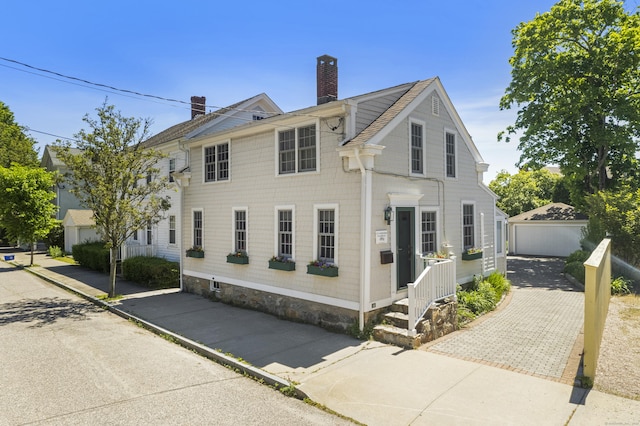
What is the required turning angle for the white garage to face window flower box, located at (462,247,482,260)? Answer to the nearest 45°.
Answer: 0° — it already faces it

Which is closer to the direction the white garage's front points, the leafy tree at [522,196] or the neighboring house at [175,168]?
the neighboring house

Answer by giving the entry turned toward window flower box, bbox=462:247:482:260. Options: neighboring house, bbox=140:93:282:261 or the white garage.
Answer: the white garage

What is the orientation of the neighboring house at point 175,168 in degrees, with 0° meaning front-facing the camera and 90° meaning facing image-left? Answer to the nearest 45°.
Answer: approximately 45°

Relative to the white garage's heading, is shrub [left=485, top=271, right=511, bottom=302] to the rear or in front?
in front

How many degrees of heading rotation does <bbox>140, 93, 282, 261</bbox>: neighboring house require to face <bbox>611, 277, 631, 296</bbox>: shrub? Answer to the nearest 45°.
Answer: approximately 90° to its left

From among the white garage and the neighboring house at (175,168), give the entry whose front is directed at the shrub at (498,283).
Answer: the white garage

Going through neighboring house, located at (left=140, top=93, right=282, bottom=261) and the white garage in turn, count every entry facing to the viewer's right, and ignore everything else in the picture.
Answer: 0

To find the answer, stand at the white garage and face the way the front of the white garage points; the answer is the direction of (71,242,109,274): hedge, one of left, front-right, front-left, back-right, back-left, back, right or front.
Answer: front-right

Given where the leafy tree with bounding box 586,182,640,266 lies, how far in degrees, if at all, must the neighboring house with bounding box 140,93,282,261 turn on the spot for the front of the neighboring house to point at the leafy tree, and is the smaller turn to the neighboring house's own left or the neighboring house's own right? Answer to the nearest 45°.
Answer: approximately 135° to the neighboring house's own left

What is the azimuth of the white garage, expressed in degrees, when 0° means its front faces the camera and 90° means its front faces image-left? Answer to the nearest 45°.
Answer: approximately 0°

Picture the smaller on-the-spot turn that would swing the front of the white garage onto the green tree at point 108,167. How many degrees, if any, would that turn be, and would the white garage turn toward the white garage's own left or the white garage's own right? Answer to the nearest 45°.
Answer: approximately 45° to the white garage's own right

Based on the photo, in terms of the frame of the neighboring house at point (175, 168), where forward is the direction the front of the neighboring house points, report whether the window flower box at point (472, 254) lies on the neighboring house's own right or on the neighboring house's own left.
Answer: on the neighboring house's own left

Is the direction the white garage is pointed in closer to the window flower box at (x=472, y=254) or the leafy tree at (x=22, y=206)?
the window flower box

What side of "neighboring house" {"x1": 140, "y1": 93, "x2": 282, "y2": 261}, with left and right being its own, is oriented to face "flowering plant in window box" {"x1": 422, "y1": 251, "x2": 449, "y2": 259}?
left
